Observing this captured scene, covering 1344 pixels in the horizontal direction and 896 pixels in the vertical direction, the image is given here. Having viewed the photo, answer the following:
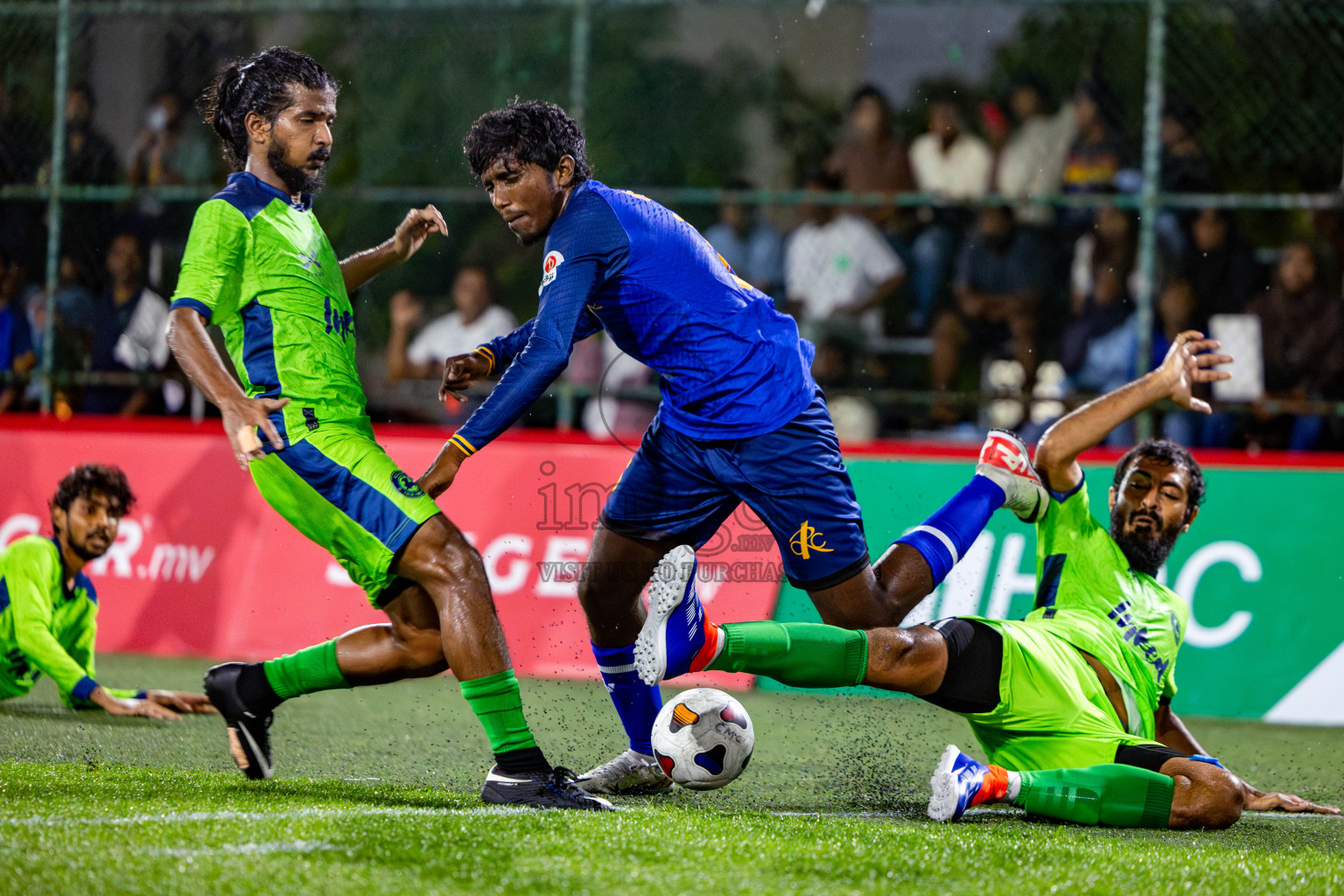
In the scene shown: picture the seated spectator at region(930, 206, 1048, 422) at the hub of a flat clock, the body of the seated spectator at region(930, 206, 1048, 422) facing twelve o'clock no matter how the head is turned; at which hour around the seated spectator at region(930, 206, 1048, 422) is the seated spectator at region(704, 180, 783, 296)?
the seated spectator at region(704, 180, 783, 296) is roughly at 3 o'clock from the seated spectator at region(930, 206, 1048, 422).

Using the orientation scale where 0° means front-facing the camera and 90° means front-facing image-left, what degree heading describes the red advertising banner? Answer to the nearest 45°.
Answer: approximately 0°
